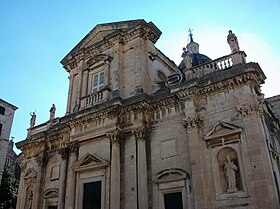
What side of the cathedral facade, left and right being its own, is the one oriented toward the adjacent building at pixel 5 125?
right

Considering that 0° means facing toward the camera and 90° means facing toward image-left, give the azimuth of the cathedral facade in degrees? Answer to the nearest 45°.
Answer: approximately 45°
